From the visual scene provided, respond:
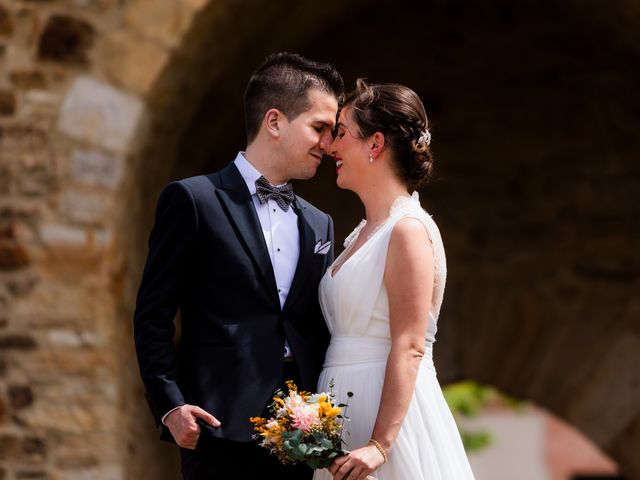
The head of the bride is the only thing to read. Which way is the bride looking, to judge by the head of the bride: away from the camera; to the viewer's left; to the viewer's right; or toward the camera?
to the viewer's left

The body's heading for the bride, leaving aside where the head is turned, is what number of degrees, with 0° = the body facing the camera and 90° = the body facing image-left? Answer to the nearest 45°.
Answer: approximately 90°

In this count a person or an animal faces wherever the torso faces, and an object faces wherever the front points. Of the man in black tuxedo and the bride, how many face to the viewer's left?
1

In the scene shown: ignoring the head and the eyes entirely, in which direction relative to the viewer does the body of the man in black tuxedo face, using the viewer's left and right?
facing the viewer and to the right of the viewer
